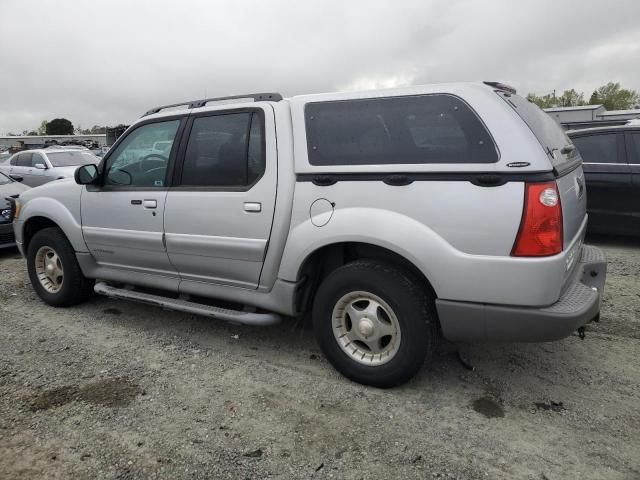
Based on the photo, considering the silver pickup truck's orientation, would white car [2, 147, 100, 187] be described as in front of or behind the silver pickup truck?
in front

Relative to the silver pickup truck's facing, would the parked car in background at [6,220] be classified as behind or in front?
in front

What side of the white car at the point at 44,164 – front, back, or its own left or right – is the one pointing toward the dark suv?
front

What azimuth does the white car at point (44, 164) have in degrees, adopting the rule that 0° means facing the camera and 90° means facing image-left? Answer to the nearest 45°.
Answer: approximately 315°

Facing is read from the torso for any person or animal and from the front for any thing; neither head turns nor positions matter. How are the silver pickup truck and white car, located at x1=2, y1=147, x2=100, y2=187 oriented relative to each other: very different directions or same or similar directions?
very different directions

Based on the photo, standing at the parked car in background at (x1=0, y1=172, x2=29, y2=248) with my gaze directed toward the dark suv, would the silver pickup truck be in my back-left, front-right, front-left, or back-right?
front-right

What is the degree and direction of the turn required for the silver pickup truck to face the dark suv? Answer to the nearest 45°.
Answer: approximately 90° to its right

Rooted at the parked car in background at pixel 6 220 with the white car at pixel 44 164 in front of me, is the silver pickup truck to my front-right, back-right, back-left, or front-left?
back-right

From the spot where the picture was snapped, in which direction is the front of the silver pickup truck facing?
facing away from the viewer and to the left of the viewer

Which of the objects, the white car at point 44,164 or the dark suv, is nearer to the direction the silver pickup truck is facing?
the white car
